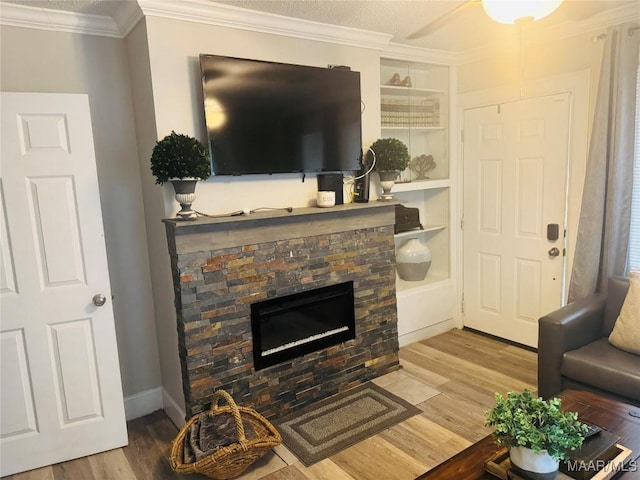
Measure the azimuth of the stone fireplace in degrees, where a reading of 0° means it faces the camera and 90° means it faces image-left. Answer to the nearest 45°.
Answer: approximately 315°

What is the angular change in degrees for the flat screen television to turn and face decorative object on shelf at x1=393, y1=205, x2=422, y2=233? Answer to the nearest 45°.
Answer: approximately 90° to its left

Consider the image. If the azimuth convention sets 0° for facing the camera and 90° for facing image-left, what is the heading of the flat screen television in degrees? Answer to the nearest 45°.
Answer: approximately 315°

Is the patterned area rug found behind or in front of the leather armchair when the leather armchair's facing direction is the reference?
in front

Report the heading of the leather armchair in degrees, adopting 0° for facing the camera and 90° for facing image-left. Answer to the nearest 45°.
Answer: approximately 45°

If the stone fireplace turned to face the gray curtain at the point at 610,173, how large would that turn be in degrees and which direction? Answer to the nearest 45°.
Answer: approximately 45° to its left

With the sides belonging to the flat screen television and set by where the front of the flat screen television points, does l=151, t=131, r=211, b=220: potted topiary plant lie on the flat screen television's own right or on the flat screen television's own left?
on the flat screen television's own right

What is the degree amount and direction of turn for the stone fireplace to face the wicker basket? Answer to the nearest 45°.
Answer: approximately 90° to its right
